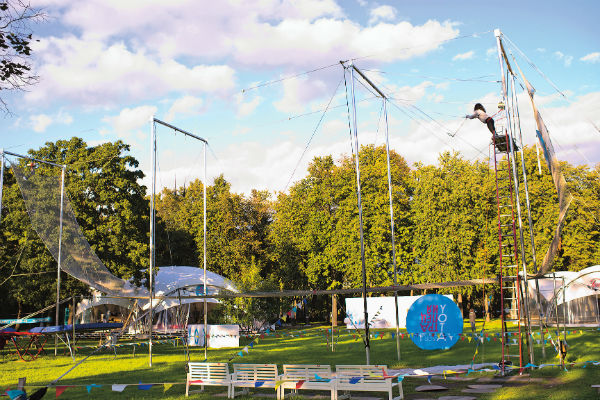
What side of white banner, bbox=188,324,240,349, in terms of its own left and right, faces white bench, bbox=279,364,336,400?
front

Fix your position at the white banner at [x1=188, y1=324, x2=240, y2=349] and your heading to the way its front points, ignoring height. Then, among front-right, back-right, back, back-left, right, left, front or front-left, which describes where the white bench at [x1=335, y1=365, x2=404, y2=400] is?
front

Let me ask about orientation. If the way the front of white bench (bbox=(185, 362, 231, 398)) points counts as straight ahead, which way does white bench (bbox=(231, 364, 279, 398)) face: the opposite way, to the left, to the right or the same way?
the same way

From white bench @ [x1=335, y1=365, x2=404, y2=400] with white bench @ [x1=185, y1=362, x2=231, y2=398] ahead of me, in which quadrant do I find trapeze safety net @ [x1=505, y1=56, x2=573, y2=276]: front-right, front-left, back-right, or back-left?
back-right

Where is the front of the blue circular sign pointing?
toward the camera
